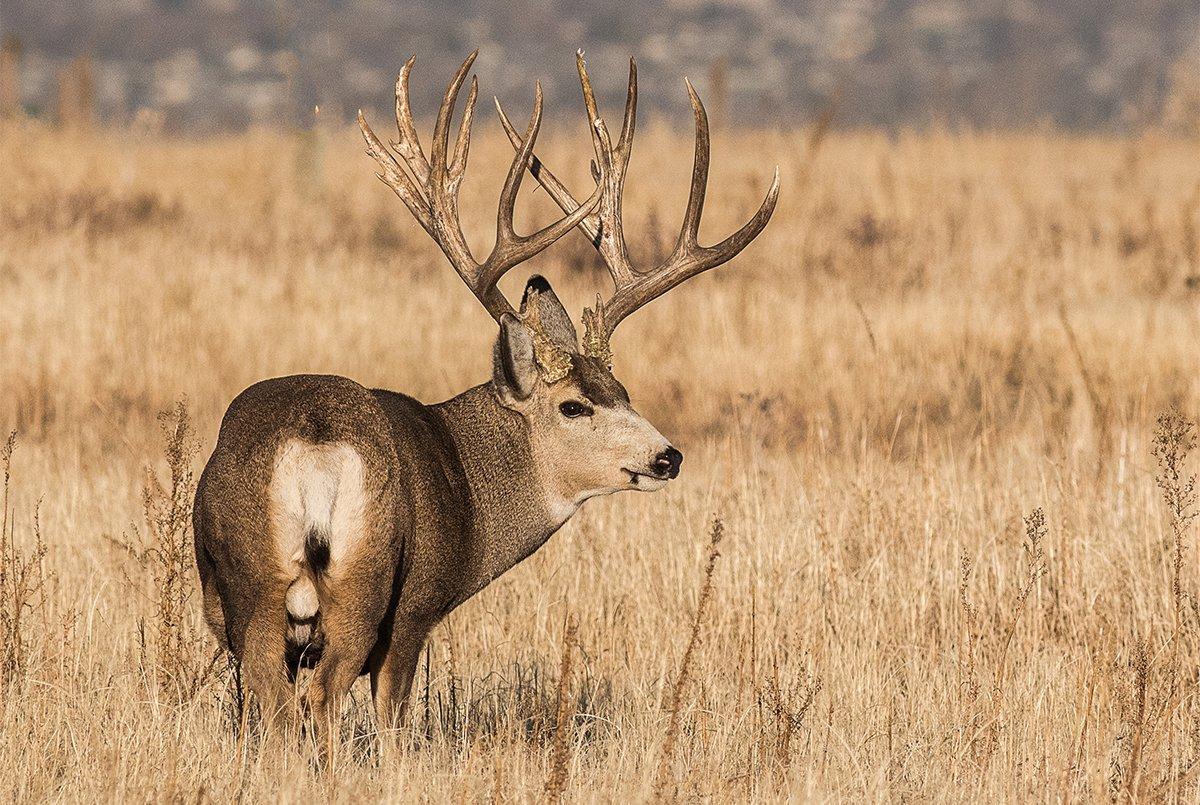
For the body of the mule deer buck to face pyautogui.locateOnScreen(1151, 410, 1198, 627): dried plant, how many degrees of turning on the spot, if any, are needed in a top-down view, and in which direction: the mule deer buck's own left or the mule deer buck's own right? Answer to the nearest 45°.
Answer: approximately 45° to the mule deer buck's own right

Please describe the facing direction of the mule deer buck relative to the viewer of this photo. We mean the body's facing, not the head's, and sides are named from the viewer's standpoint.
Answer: facing away from the viewer and to the right of the viewer
